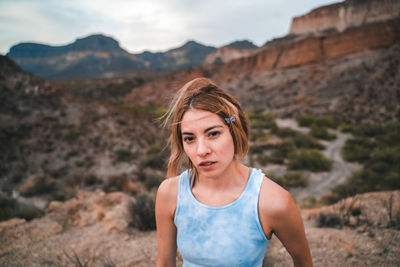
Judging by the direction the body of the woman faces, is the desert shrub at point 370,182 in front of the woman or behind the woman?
behind

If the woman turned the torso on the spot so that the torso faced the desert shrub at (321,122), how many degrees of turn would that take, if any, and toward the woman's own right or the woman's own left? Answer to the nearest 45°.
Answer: approximately 180°

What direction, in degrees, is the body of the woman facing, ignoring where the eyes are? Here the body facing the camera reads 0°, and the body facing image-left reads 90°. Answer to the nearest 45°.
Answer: approximately 0°

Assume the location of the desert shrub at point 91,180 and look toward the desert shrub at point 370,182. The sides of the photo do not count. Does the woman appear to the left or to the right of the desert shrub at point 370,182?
right

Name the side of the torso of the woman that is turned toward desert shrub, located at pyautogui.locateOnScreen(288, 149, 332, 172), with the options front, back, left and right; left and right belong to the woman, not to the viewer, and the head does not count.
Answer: back

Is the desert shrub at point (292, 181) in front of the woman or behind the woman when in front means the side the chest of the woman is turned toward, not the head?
behind

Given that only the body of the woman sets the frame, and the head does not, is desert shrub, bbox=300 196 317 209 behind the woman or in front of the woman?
behind
